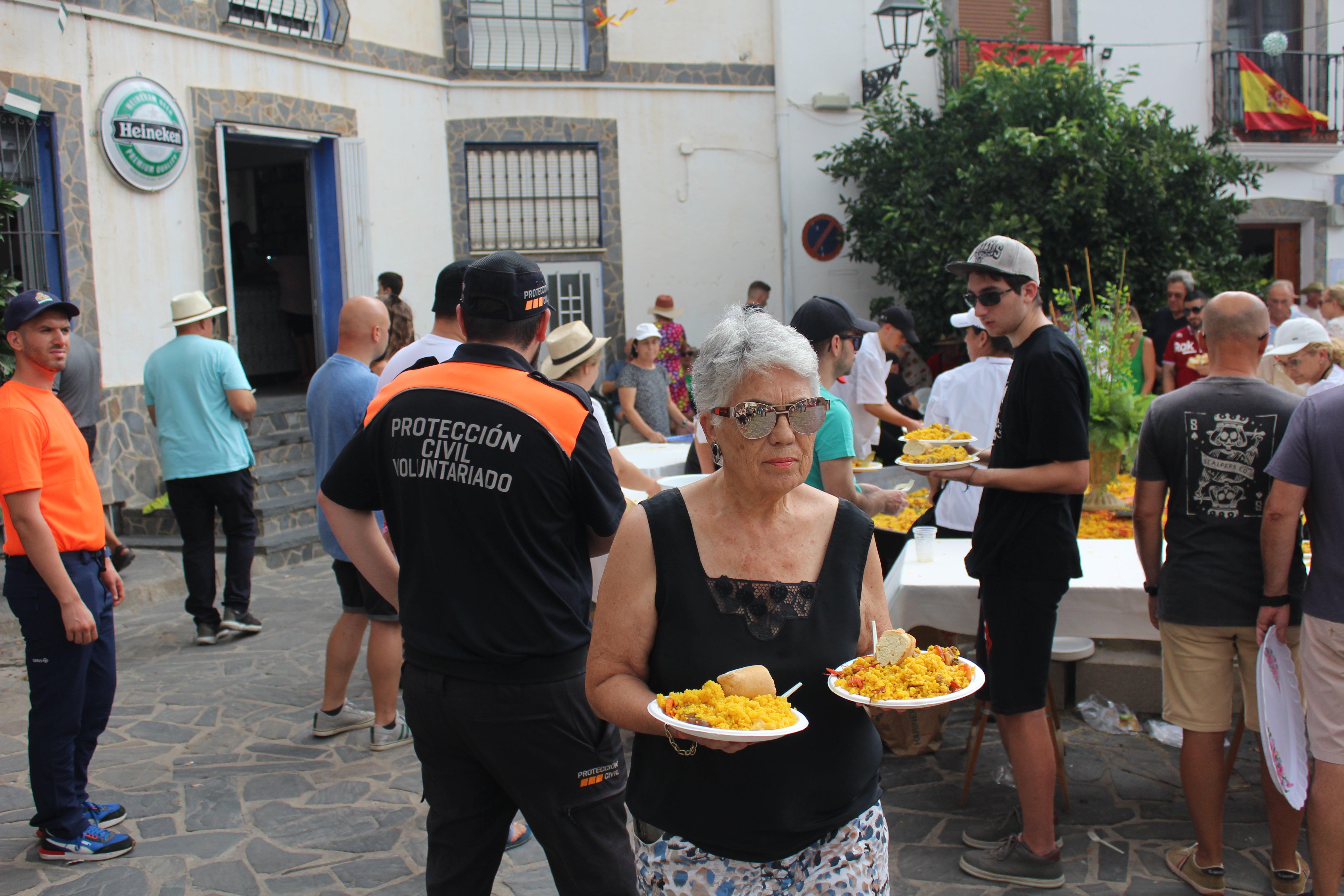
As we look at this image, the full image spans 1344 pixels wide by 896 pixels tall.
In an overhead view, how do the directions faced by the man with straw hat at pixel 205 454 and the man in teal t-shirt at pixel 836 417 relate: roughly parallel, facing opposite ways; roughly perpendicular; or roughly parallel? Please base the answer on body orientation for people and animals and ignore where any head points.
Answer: roughly perpendicular

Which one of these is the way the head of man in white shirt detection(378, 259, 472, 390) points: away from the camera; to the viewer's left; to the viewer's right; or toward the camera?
away from the camera

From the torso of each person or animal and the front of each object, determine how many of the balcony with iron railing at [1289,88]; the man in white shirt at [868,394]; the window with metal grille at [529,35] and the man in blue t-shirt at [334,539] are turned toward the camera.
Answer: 2

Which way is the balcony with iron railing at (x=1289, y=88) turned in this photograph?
toward the camera

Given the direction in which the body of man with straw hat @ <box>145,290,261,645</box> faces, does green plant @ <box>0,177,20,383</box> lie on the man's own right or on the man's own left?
on the man's own left

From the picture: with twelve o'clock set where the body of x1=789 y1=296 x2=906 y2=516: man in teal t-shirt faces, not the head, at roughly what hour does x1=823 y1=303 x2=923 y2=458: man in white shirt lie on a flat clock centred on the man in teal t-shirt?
The man in white shirt is roughly at 9 o'clock from the man in teal t-shirt.

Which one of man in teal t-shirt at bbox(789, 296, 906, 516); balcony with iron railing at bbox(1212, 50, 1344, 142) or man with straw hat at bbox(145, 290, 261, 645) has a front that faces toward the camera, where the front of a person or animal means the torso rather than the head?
the balcony with iron railing

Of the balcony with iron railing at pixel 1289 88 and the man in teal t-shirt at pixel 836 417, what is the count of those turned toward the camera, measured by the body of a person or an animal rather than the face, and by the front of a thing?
1

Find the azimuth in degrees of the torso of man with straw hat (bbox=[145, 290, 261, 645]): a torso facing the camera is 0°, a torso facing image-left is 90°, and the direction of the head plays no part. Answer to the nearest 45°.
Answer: approximately 225°

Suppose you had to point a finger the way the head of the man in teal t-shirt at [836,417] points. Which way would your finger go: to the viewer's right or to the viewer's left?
to the viewer's right

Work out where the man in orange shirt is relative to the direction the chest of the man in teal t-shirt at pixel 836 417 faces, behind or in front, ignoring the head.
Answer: behind

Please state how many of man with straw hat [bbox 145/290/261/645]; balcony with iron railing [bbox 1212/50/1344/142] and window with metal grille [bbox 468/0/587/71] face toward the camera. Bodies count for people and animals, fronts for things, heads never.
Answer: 2

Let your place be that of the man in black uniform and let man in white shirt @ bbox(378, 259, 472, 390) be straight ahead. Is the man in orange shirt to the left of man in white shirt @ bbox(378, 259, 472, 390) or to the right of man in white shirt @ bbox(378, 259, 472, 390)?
left

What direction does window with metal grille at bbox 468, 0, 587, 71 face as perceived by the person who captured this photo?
facing the viewer
